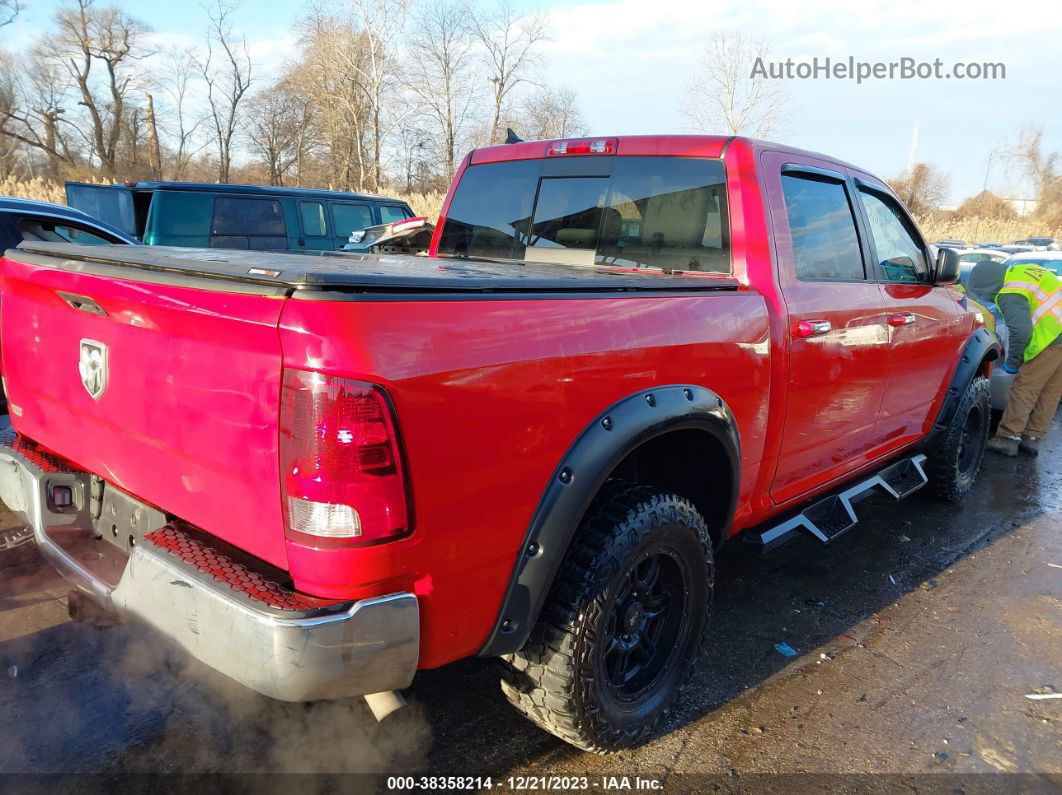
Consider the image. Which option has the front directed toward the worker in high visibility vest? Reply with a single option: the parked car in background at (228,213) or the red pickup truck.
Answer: the red pickup truck

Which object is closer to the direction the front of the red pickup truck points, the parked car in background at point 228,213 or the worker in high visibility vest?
the worker in high visibility vest

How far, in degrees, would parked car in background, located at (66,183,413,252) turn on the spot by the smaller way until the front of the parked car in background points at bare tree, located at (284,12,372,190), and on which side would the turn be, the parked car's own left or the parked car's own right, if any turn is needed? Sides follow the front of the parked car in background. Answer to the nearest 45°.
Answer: approximately 45° to the parked car's own left

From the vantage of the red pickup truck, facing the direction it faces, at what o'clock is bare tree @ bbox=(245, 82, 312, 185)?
The bare tree is roughly at 10 o'clock from the red pickup truck.

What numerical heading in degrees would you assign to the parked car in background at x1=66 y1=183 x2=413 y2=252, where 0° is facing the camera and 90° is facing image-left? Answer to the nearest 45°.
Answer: approximately 225°

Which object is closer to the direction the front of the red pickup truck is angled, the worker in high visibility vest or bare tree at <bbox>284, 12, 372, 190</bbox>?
the worker in high visibility vest

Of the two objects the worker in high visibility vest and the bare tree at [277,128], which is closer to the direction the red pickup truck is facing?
the worker in high visibility vest

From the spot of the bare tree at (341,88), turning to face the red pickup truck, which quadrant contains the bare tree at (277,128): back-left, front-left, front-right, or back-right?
back-right

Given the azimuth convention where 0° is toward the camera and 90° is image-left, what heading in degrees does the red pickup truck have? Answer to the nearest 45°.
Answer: approximately 225°

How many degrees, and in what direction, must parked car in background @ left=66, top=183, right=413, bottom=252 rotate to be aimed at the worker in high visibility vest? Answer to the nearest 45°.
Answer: approximately 90° to its right

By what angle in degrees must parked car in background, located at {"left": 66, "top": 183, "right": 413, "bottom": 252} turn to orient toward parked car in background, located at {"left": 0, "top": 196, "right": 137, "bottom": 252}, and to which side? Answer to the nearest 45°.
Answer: approximately 135° to its right
